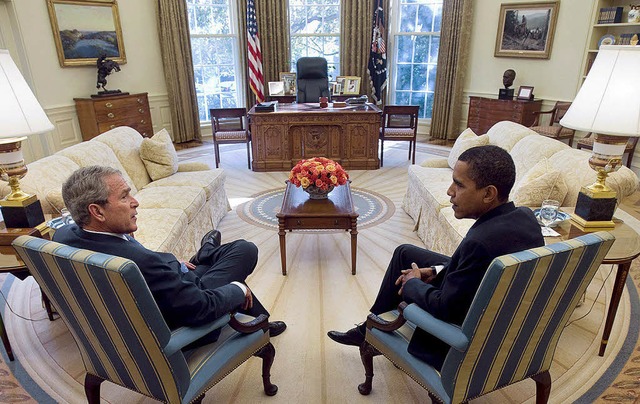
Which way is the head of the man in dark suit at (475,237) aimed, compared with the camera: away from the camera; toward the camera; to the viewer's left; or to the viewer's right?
to the viewer's left

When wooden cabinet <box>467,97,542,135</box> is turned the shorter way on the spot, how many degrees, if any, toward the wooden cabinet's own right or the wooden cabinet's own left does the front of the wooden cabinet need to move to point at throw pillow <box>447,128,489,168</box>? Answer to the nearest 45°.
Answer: approximately 45° to the wooden cabinet's own left

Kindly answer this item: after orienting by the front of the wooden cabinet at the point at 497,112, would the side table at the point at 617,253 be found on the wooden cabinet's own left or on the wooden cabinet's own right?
on the wooden cabinet's own left

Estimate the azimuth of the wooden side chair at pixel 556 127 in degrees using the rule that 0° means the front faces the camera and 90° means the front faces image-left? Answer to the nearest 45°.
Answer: approximately 45°

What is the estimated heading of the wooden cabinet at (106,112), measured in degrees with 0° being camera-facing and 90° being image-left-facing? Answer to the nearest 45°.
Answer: approximately 315°

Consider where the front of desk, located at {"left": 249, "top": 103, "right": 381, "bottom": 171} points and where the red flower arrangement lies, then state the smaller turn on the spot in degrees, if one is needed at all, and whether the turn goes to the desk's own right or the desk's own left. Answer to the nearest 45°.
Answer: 0° — it already faces it

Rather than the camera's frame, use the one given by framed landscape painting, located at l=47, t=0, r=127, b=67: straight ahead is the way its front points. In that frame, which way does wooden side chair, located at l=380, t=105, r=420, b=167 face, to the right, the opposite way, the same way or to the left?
to the right

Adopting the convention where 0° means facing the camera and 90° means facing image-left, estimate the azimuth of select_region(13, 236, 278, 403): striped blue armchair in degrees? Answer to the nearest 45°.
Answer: approximately 225°

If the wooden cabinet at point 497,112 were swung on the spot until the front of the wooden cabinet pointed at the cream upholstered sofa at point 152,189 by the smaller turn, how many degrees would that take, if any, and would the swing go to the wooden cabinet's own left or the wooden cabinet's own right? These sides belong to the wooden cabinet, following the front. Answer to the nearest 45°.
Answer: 0° — it already faces it

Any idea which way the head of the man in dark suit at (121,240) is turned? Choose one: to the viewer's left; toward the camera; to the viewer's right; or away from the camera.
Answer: to the viewer's right

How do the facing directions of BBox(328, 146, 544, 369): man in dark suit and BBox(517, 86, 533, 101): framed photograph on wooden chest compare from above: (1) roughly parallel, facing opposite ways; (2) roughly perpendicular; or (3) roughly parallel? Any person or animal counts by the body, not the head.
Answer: roughly perpendicular

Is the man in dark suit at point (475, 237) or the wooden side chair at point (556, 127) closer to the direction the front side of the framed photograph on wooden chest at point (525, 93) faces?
the man in dark suit
